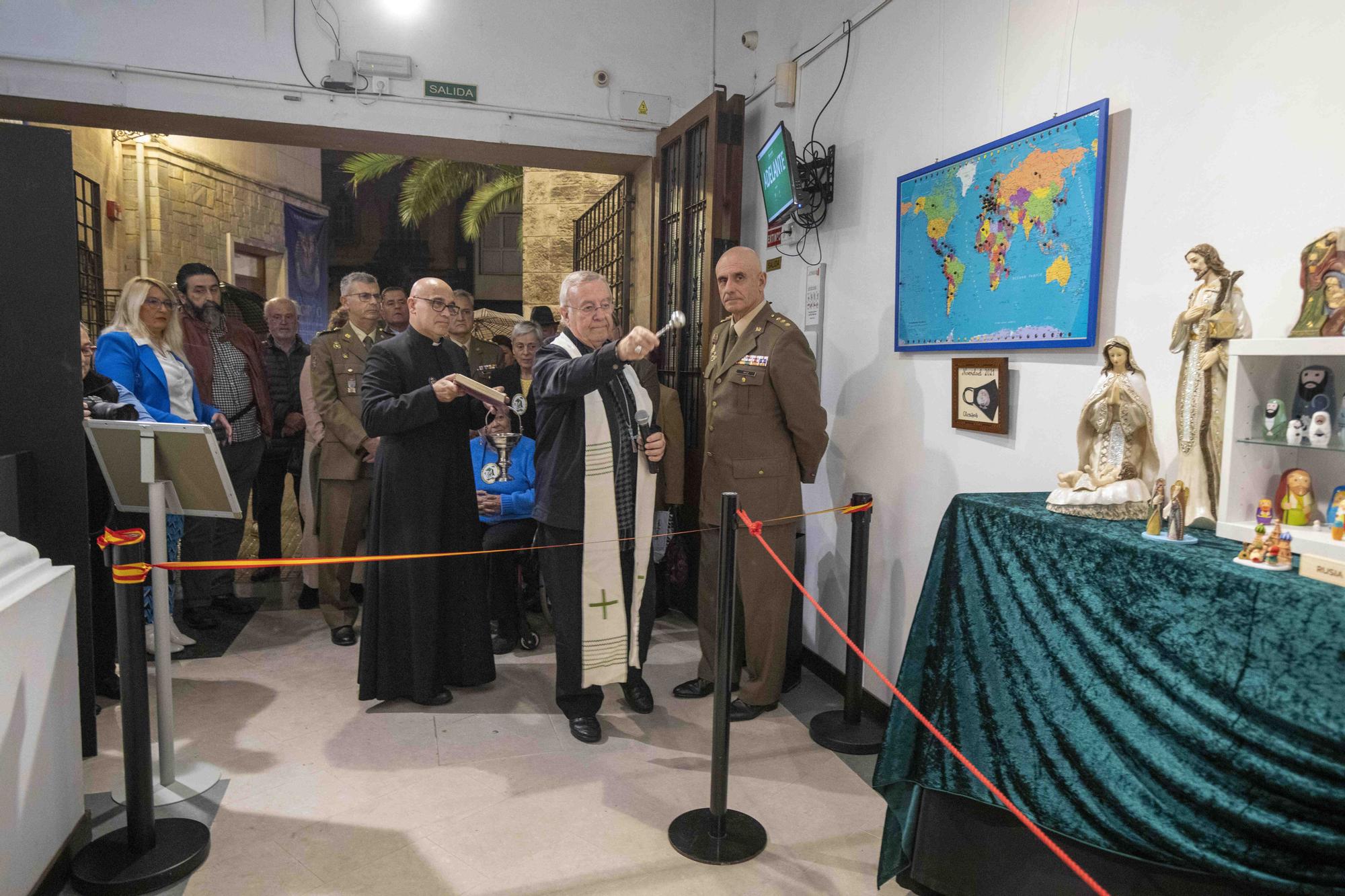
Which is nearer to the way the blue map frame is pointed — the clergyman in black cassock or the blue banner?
the clergyman in black cassock

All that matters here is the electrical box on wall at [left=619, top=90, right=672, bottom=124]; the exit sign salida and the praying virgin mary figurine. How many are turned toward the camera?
3

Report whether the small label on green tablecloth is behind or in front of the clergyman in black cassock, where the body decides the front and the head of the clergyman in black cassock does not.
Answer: in front

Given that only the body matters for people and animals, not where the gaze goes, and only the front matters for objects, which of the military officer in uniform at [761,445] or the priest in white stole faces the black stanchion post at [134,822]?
the military officer in uniform

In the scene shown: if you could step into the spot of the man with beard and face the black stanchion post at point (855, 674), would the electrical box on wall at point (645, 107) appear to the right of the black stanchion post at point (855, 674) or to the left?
left

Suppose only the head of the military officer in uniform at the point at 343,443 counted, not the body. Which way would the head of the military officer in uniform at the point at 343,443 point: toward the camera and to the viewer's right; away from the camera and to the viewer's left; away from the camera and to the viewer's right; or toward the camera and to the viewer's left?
toward the camera and to the viewer's right

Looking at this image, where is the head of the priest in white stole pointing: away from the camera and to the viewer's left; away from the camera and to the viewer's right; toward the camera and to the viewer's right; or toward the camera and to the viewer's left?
toward the camera and to the viewer's right

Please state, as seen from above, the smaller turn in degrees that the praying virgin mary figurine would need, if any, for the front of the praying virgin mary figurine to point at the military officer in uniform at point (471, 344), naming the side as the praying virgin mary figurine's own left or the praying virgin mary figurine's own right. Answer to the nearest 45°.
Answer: approximately 135° to the praying virgin mary figurine's own right

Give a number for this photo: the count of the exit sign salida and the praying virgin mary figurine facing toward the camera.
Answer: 2

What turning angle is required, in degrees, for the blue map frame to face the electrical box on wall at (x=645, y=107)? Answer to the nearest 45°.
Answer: approximately 90° to its right

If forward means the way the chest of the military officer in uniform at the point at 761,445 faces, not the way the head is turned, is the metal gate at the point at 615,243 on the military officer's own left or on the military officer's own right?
on the military officer's own right

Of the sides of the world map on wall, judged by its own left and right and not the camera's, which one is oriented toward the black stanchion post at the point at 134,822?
front

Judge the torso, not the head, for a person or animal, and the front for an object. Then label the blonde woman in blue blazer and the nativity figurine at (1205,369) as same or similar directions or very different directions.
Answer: very different directions
